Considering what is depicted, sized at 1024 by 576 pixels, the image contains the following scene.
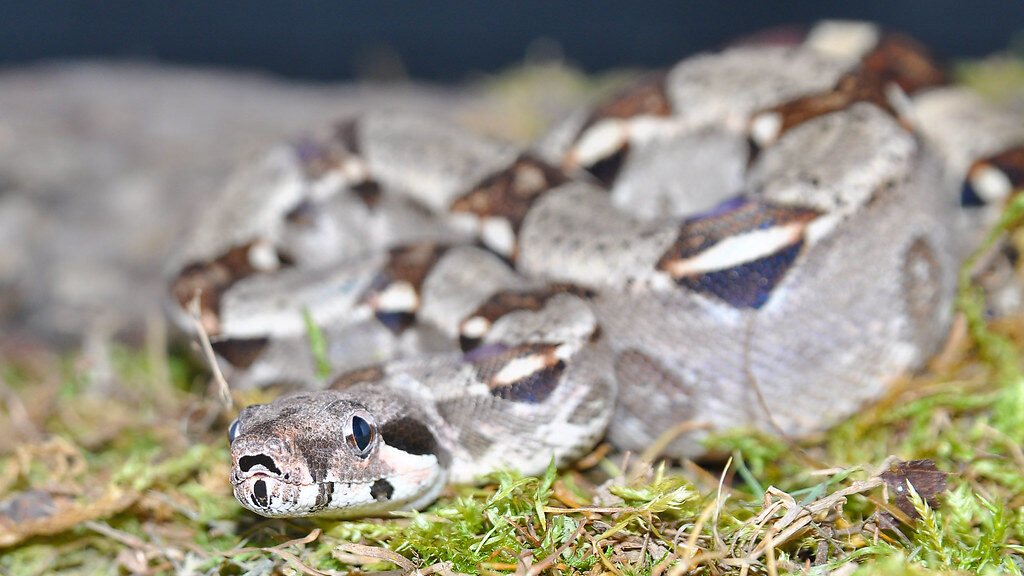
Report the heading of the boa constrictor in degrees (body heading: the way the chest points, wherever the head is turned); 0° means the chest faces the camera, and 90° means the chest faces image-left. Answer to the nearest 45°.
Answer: approximately 45°
